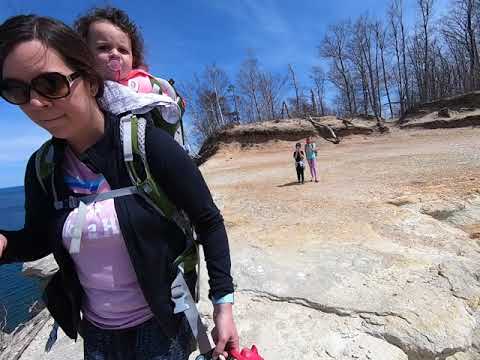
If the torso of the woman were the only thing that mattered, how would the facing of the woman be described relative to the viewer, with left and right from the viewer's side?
facing the viewer and to the left of the viewer

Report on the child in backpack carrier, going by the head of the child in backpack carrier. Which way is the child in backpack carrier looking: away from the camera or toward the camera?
toward the camera
